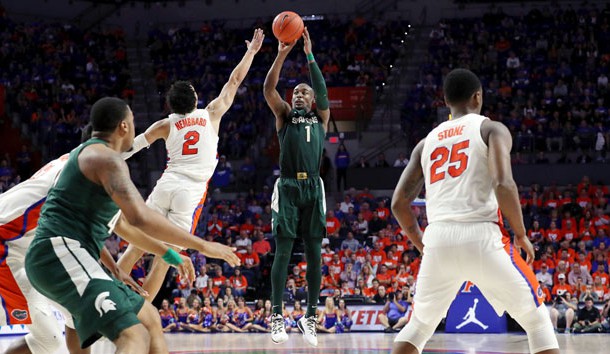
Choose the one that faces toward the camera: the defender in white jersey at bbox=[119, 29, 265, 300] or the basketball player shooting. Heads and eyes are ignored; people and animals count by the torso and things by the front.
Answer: the basketball player shooting

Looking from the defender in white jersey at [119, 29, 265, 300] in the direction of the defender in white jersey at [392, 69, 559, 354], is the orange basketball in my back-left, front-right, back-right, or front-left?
front-left

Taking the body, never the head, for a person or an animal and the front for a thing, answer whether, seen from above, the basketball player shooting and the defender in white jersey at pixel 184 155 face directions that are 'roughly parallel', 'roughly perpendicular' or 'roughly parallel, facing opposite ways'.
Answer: roughly parallel, facing opposite ways

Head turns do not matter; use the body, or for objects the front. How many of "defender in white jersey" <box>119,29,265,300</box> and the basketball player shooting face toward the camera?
1

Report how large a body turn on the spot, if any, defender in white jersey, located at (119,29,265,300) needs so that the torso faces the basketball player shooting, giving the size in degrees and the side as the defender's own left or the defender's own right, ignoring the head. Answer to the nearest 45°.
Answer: approximately 90° to the defender's own right

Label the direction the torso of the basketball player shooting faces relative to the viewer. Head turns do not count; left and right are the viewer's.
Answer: facing the viewer

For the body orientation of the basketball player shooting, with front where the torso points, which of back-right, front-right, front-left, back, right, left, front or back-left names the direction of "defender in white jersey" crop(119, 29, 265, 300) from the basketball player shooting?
right

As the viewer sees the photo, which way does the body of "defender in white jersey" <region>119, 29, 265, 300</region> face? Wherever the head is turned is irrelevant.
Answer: away from the camera

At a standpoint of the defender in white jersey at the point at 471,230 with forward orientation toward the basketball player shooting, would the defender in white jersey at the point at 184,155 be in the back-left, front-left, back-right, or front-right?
front-left

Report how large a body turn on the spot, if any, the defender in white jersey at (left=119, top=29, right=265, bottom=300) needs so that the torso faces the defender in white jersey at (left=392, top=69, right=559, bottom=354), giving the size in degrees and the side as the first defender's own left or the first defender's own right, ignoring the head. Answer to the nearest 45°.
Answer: approximately 135° to the first defender's own right

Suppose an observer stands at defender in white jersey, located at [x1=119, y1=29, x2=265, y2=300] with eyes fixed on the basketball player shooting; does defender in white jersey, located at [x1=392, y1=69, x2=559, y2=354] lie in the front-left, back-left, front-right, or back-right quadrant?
front-right

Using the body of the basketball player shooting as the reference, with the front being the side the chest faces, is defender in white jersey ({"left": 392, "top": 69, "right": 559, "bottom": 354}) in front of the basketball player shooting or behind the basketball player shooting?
in front
